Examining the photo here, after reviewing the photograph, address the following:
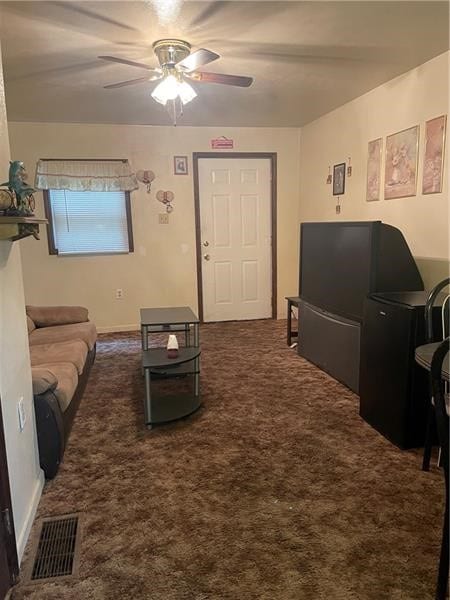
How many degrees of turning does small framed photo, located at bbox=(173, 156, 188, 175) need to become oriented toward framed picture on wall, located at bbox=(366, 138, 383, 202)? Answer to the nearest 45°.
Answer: approximately 45° to its left

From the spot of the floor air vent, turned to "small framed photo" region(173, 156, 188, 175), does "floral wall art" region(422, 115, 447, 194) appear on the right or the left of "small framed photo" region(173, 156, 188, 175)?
right

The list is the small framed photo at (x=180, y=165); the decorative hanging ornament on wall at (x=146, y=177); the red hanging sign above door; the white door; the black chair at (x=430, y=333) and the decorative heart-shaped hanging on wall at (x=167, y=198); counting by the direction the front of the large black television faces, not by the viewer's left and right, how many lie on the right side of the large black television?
5

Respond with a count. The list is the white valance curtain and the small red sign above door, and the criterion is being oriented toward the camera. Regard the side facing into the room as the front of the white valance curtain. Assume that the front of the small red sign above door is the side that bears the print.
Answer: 2

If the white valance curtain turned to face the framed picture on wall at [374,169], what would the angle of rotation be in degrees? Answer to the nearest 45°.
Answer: approximately 45° to its left

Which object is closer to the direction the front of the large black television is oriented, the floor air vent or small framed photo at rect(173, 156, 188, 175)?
the floor air vent

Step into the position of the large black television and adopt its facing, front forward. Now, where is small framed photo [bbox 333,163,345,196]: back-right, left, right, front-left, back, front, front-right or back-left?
back-right

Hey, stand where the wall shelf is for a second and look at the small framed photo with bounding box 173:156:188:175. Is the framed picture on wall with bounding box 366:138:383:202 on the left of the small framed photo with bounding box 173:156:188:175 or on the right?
right

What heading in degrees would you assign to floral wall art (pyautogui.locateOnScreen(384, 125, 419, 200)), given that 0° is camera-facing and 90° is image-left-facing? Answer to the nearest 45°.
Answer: approximately 45°

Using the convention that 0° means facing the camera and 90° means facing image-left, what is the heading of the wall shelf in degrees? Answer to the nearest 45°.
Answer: approximately 315°

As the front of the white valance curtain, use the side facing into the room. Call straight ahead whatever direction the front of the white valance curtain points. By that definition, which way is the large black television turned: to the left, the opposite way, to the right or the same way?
to the right

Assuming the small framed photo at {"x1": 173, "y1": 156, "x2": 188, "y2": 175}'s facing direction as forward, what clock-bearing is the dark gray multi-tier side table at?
The dark gray multi-tier side table is roughly at 12 o'clock from the small framed photo.

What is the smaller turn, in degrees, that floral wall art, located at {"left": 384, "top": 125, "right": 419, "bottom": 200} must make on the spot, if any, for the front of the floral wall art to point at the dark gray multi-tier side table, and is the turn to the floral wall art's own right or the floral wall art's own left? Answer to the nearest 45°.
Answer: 0° — it already faces it

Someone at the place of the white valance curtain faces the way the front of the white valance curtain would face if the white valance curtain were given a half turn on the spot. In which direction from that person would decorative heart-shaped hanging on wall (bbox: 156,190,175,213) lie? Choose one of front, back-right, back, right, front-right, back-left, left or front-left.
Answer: right
